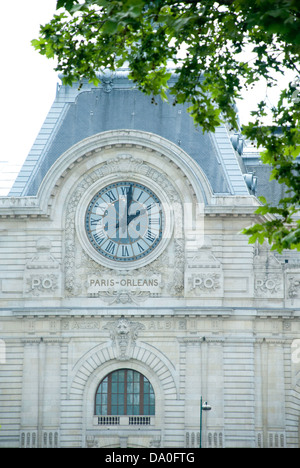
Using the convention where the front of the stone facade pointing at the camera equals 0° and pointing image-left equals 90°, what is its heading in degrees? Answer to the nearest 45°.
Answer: approximately 0°
